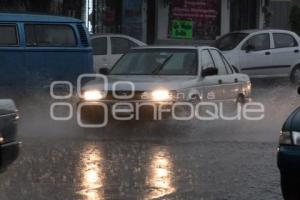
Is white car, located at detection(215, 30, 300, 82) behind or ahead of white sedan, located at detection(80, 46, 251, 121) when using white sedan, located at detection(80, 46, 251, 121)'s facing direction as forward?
behind

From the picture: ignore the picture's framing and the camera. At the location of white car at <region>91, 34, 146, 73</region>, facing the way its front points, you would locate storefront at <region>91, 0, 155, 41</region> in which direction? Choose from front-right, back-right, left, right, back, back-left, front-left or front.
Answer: left

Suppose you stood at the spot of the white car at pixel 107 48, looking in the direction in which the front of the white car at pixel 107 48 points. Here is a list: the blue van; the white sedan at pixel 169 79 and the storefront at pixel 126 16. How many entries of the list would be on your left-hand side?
1

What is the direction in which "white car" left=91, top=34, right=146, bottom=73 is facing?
to the viewer's right

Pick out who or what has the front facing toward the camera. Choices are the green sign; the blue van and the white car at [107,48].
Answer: the green sign

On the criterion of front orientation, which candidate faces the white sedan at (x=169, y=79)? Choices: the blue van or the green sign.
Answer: the green sign

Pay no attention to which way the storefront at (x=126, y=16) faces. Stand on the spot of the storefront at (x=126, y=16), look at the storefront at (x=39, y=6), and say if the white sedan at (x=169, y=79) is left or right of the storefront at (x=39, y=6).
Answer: left

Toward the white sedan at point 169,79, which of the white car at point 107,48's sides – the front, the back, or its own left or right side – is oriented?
right

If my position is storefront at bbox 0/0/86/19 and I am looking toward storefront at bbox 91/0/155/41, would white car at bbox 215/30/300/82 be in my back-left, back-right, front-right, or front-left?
front-right

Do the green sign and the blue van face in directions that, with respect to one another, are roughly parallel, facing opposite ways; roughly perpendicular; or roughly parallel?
roughly perpendicular

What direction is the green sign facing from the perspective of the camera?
toward the camera

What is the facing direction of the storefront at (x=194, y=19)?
toward the camera
